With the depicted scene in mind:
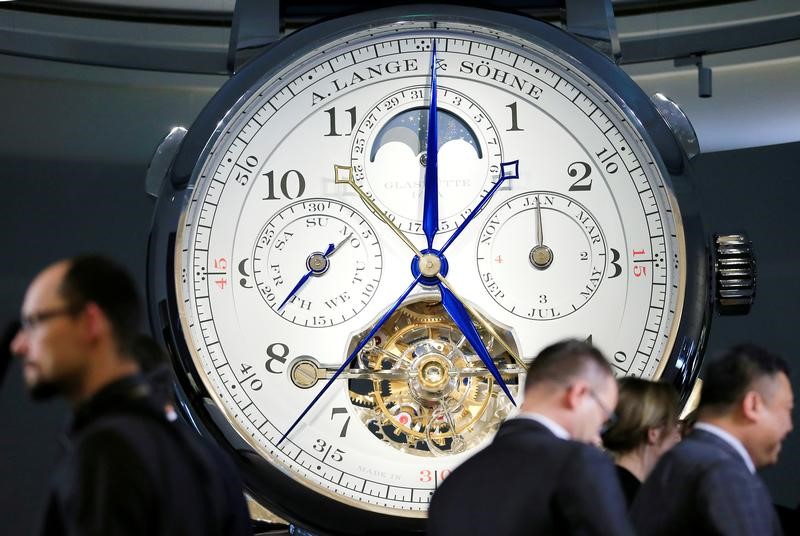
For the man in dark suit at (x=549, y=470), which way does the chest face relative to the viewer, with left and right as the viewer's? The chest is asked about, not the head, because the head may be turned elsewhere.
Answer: facing away from the viewer and to the right of the viewer

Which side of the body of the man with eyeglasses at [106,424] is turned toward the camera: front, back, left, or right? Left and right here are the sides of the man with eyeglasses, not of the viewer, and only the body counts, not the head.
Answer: left

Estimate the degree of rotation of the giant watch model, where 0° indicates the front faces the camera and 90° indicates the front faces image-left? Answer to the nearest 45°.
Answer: approximately 0°

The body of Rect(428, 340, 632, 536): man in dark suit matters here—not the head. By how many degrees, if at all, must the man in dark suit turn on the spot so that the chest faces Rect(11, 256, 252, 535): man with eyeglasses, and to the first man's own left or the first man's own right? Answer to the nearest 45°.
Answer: approximately 180°
